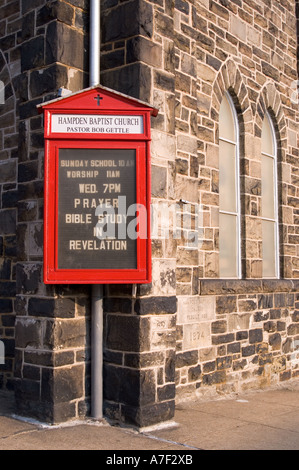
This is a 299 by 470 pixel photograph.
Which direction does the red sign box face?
toward the camera
